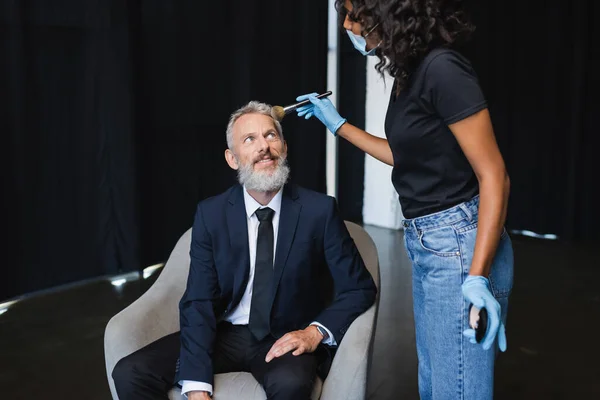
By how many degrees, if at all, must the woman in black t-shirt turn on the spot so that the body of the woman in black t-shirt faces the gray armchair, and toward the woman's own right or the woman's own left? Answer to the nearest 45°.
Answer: approximately 45° to the woman's own right

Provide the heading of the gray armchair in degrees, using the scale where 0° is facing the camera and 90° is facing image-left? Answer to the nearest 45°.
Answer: approximately 45°

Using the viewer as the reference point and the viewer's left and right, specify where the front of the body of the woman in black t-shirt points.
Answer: facing to the left of the viewer

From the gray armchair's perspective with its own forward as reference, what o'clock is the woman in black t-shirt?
The woman in black t-shirt is roughly at 9 o'clock from the gray armchair.
